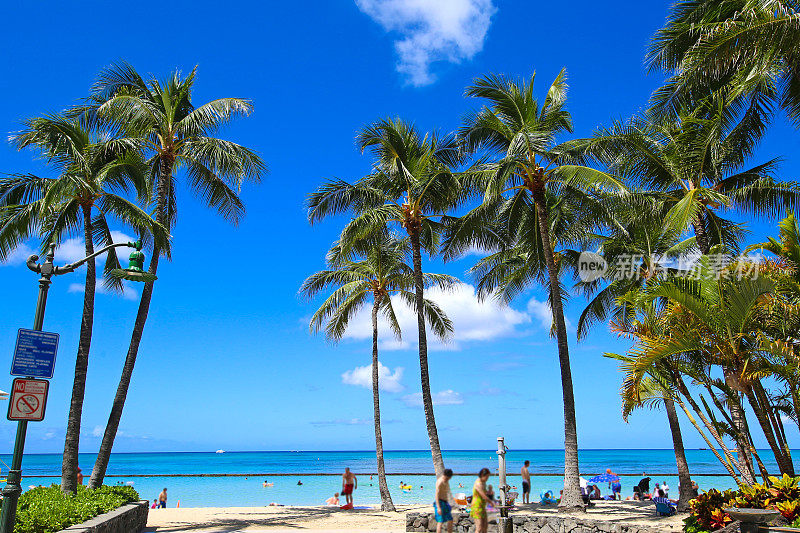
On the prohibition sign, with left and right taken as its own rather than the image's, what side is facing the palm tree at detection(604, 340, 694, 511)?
left

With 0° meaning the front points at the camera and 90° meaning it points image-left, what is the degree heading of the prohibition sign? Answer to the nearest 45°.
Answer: approximately 0°
